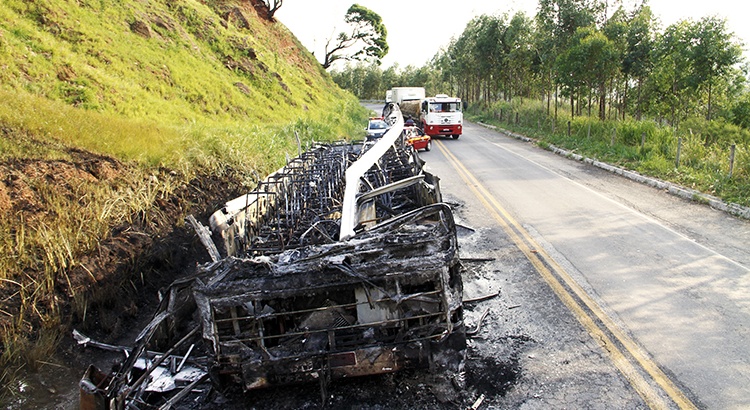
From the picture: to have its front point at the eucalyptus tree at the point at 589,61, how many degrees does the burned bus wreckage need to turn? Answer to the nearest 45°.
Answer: approximately 135° to its left

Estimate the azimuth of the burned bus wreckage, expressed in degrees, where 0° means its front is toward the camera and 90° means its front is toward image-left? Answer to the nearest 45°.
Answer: approximately 0°

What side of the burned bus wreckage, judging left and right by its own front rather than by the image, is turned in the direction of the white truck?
back

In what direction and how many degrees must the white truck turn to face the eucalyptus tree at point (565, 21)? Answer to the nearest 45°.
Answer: approximately 45° to its left

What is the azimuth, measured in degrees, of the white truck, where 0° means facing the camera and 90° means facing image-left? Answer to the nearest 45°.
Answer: approximately 315°

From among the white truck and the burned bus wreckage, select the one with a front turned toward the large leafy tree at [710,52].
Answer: the white truck

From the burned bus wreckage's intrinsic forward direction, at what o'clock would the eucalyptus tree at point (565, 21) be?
The eucalyptus tree is roughly at 7 o'clock from the burned bus wreckage.

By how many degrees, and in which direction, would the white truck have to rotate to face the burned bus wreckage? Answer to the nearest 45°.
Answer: approximately 45° to its right

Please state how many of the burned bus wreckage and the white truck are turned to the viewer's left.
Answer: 0

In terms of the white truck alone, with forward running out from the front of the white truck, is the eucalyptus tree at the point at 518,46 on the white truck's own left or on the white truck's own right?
on the white truck's own left
